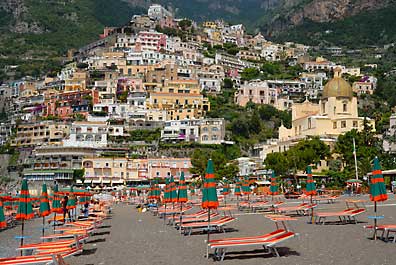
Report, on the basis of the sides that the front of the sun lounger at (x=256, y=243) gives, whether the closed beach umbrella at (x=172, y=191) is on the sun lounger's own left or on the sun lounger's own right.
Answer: on the sun lounger's own right

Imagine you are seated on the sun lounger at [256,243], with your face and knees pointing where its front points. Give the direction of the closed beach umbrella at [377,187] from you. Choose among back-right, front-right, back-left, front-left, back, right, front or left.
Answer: back-right

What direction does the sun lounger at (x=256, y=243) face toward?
to the viewer's left

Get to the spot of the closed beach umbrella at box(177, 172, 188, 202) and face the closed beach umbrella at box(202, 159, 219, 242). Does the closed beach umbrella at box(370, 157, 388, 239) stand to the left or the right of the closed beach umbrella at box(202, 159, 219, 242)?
left

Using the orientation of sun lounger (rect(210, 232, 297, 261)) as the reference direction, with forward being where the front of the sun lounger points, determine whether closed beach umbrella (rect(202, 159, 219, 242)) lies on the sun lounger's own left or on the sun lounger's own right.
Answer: on the sun lounger's own right

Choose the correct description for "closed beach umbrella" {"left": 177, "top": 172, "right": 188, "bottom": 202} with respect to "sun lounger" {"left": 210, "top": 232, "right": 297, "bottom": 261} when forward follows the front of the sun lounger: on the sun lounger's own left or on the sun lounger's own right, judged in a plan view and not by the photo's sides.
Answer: on the sun lounger's own right

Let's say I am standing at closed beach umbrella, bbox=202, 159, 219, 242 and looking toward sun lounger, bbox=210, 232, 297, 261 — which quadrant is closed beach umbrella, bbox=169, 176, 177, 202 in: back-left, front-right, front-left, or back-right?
back-left
